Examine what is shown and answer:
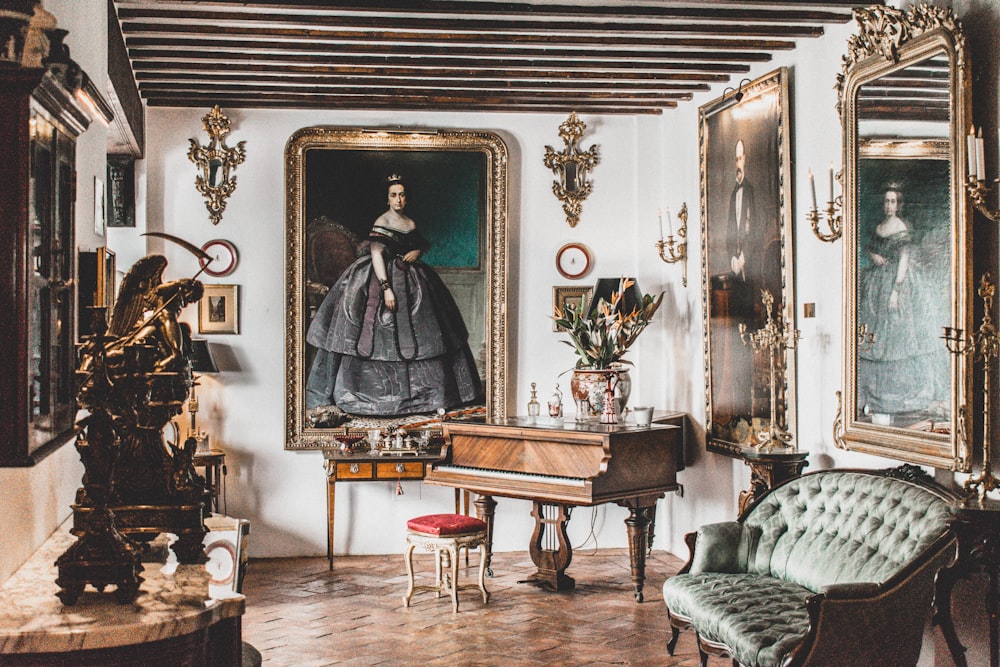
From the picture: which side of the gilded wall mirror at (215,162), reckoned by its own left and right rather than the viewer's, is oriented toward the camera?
front

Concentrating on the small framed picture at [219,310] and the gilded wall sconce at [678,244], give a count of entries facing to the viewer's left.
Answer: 1

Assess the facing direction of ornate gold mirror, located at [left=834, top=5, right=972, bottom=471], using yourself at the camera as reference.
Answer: facing the viewer and to the left of the viewer

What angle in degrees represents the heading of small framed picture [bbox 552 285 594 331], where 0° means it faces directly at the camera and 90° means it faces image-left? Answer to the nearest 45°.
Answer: approximately 0°

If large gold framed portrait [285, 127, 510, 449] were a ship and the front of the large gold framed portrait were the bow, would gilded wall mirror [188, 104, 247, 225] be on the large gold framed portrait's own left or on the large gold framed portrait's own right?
on the large gold framed portrait's own right

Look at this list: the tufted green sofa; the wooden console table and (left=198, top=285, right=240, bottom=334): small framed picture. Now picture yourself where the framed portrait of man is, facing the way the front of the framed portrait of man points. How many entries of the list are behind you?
0

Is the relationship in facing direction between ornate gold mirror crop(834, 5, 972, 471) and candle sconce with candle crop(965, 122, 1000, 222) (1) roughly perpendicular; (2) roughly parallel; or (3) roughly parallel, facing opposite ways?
roughly parallel

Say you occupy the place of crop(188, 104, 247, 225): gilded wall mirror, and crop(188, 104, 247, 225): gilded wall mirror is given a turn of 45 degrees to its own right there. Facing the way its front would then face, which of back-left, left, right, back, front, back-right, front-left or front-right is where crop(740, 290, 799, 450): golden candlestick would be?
left

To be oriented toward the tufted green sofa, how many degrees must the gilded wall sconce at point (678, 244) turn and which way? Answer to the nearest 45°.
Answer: approximately 90° to its left

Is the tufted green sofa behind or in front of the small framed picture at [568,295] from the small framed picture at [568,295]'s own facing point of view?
in front

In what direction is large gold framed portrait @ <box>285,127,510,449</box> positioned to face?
toward the camera

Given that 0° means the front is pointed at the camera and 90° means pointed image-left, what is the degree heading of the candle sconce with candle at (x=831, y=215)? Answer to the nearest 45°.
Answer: approximately 45°

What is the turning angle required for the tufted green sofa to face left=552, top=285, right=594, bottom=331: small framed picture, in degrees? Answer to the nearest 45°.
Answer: approximately 90° to its right

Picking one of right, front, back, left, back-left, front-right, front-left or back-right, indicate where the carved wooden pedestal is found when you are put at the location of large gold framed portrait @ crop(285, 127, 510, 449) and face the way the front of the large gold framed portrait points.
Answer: front-left

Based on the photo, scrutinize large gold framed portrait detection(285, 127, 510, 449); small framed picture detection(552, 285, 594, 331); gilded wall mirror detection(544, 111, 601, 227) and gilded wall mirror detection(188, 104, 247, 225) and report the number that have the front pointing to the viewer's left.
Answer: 0

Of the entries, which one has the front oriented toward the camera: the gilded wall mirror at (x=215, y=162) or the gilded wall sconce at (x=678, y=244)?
the gilded wall mirror at (x=215, y=162)

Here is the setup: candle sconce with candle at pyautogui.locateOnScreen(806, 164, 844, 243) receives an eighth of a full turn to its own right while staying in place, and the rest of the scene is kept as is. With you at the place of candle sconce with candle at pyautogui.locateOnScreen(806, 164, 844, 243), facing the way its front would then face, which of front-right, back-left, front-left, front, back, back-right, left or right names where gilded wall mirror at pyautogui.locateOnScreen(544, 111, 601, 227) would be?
front-right

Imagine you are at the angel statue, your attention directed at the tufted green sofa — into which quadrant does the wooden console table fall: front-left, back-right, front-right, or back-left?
front-left

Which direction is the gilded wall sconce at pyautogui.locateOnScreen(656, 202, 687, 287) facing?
to the viewer's left
